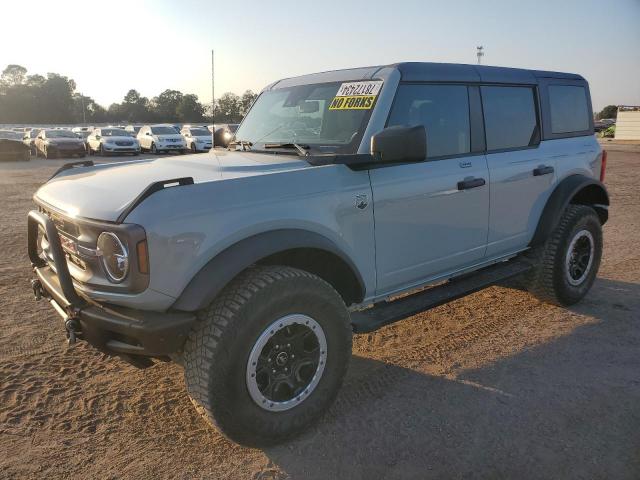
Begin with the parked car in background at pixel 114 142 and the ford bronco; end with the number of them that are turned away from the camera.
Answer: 0

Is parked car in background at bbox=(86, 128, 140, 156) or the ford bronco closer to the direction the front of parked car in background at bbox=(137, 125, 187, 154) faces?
the ford bronco

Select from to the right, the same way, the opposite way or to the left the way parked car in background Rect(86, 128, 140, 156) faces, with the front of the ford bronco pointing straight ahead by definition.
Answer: to the left

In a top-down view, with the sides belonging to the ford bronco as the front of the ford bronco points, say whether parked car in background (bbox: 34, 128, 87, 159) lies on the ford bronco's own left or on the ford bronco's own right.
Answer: on the ford bronco's own right

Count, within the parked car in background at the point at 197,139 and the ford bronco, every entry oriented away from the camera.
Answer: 0

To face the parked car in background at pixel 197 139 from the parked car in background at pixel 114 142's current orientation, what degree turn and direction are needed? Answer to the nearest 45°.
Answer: approximately 45° to its left

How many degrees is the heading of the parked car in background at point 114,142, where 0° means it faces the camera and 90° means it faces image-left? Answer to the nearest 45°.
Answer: approximately 315°

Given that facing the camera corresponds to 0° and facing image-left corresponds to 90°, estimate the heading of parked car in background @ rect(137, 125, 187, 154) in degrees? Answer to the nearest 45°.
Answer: approximately 315°

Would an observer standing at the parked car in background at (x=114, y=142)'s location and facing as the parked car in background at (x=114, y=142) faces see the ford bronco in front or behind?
in front
